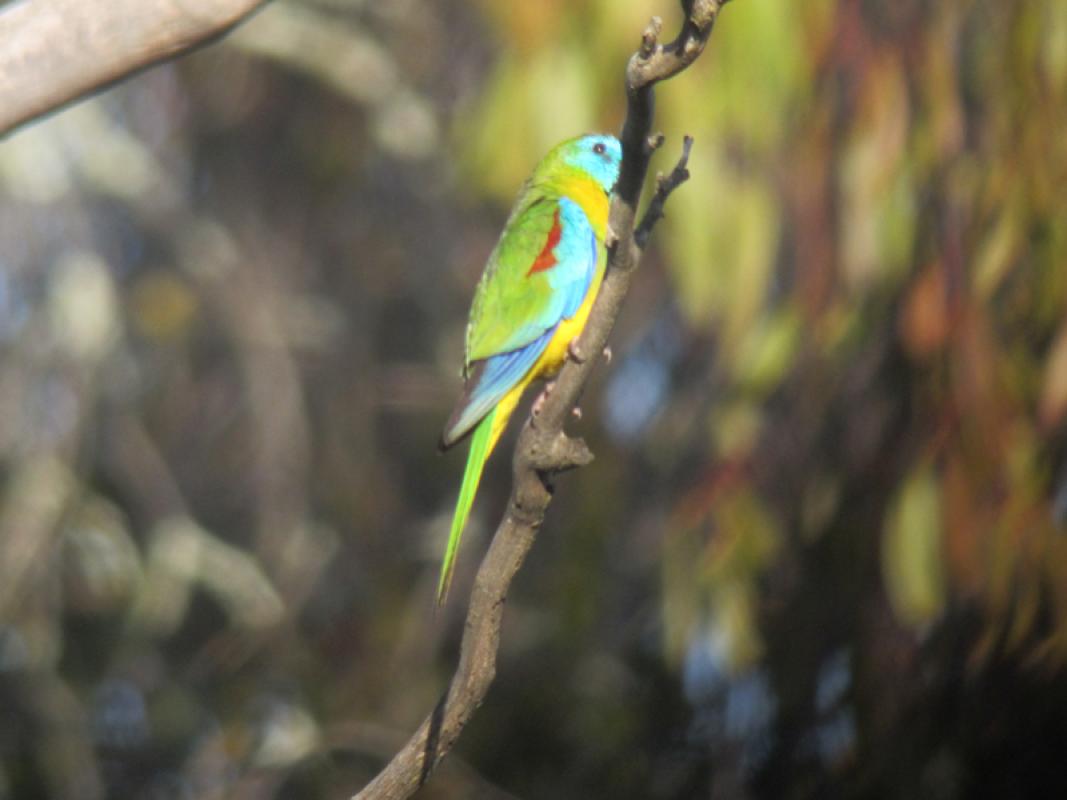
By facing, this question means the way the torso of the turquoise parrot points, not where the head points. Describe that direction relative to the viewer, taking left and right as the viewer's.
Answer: facing to the right of the viewer
